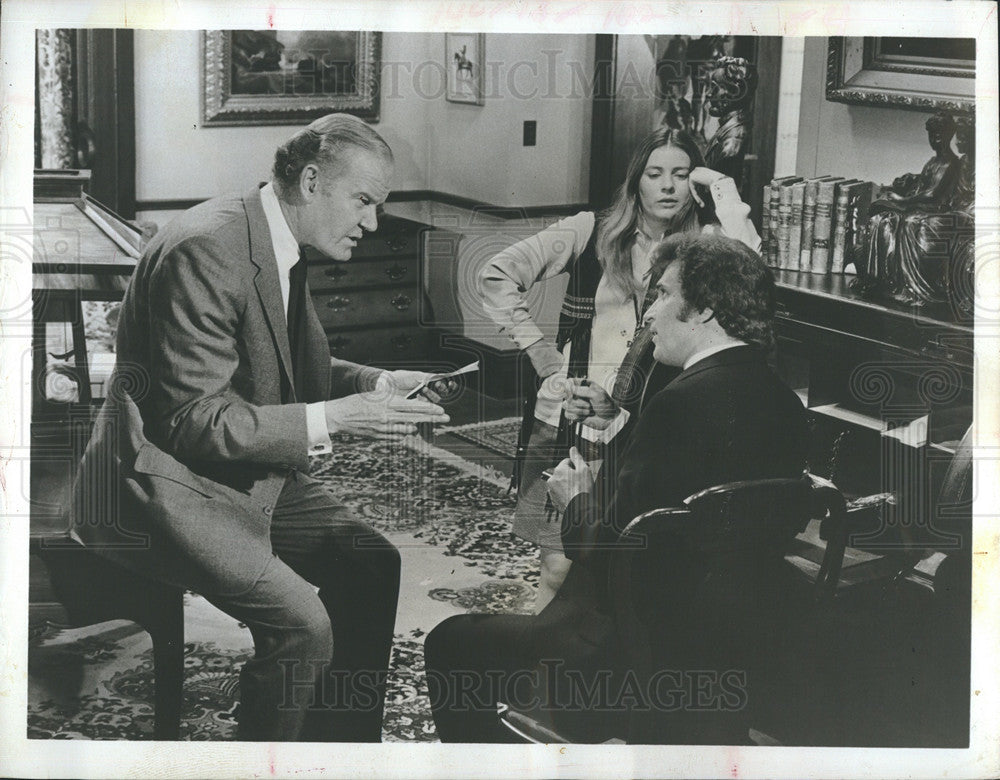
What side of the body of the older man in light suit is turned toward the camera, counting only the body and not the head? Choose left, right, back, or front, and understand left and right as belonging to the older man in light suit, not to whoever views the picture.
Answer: right

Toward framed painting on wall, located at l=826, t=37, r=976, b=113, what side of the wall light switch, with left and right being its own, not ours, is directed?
left

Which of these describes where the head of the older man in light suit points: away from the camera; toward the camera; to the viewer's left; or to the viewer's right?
to the viewer's right

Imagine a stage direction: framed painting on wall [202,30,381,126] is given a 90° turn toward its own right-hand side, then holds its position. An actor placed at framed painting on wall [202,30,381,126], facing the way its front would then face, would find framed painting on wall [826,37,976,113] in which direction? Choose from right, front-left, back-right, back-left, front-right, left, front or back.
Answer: back

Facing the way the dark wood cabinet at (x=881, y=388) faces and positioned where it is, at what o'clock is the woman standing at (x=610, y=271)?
The woman standing is roughly at 1 o'clock from the dark wood cabinet.

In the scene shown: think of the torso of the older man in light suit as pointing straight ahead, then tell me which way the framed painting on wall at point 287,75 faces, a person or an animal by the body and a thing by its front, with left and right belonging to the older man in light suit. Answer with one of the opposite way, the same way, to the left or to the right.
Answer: to the right

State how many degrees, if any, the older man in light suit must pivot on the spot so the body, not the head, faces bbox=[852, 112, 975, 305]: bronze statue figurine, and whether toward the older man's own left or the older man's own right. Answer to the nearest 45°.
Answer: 0° — they already face it

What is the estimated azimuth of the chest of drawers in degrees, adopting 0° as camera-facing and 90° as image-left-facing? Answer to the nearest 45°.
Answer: approximately 0°

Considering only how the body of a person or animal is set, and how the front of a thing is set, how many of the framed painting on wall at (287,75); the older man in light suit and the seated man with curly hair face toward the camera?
1

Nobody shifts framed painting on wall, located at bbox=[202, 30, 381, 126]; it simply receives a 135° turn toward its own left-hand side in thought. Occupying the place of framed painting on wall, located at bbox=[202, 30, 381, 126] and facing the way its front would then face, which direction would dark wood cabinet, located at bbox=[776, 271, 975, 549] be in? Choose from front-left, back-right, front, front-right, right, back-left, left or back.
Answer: front-right

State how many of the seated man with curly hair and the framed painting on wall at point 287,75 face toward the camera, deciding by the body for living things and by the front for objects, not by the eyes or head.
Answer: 1

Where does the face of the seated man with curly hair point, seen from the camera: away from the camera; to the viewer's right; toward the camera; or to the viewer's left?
to the viewer's left
